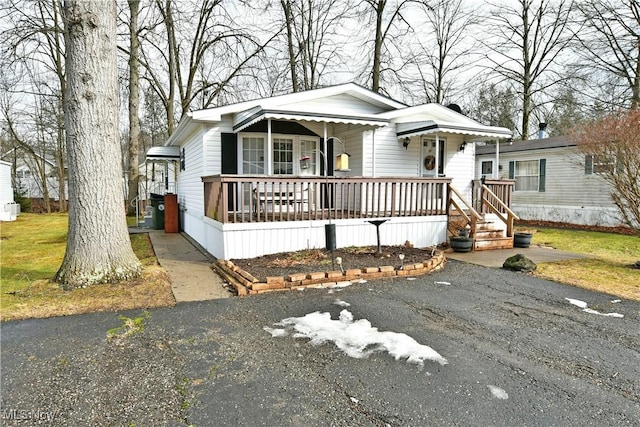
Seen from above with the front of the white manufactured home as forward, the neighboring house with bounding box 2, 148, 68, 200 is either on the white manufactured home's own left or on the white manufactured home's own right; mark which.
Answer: on the white manufactured home's own right

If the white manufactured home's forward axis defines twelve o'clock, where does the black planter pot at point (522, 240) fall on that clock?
The black planter pot is roughly at 9 o'clock from the white manufactured home.

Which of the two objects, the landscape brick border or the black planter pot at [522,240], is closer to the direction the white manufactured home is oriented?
the landscape brick border

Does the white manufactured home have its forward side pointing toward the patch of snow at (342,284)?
yes

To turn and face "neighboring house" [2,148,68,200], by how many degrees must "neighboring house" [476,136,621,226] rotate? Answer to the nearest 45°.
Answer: approximately 45° to its right

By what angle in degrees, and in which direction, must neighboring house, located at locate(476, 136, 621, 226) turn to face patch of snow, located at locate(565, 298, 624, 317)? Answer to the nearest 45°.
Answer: approximately 45° to its left
